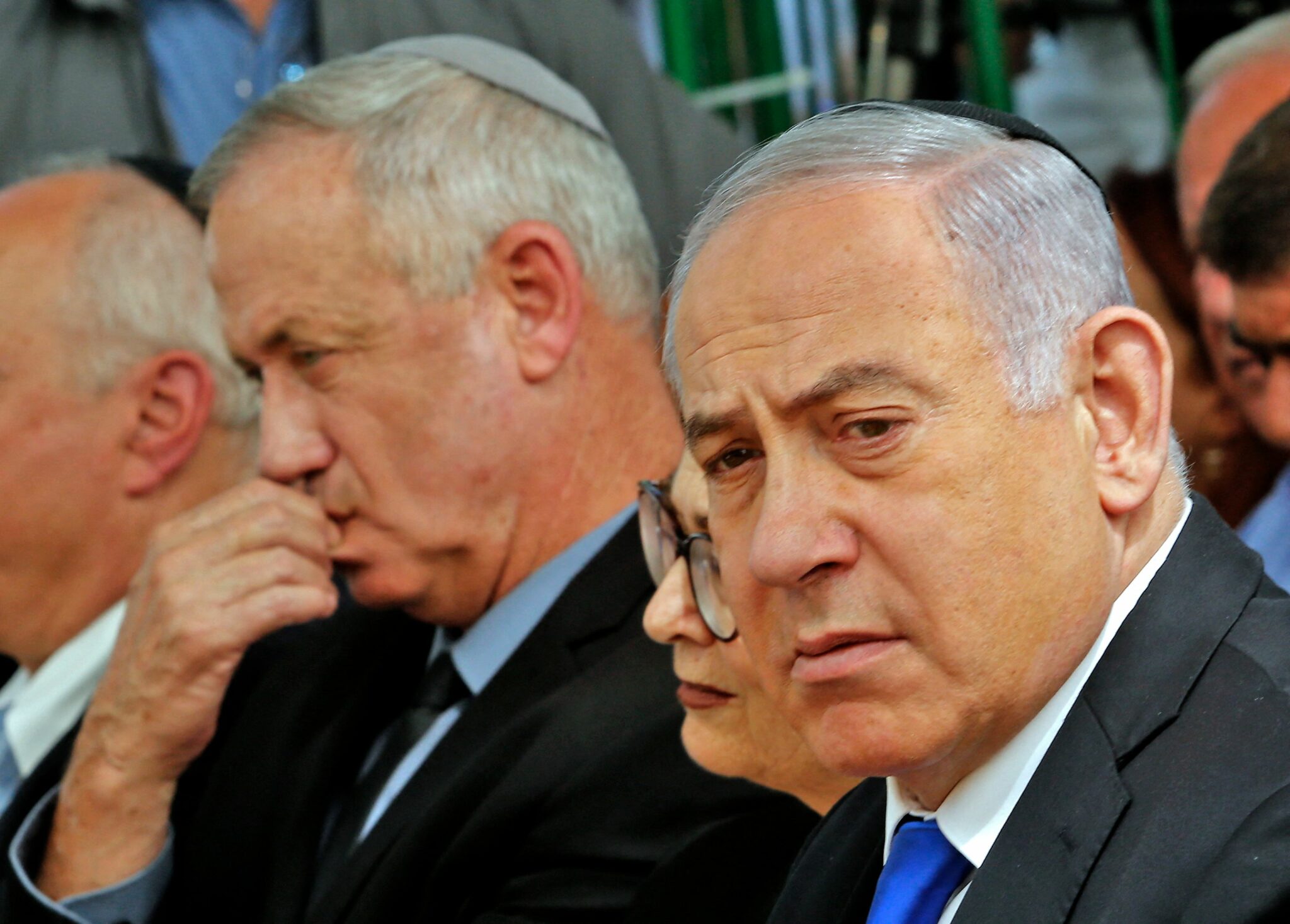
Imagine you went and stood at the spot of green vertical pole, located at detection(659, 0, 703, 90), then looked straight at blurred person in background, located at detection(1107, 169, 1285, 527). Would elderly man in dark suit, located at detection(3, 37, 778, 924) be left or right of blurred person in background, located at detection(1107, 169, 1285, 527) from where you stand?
right

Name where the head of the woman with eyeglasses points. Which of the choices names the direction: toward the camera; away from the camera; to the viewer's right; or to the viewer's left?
to the viewer's left

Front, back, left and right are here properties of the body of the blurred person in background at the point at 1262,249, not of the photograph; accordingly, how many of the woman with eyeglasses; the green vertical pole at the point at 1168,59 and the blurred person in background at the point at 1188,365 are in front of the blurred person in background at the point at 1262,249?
1

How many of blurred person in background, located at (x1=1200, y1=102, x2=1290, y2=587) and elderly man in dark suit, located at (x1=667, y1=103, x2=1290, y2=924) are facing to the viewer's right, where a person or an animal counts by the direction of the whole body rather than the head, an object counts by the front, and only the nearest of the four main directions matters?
0

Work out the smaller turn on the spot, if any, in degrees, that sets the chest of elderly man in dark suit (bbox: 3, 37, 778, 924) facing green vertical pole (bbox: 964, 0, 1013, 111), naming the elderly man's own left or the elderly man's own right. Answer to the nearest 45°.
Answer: approximately 180°

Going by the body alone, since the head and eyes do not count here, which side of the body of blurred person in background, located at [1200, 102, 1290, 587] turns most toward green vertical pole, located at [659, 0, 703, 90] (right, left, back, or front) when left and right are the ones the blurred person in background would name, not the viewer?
right

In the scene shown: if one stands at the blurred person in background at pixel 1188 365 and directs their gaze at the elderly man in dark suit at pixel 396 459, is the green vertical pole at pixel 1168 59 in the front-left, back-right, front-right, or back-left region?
back-right

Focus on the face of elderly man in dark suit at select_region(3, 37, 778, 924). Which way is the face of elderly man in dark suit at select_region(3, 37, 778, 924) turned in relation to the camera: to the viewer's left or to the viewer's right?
to the viewer's left

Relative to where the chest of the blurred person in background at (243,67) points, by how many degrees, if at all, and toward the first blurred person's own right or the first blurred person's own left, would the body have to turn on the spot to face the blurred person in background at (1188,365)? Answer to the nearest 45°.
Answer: approximately 45° to the first blurred person's own left

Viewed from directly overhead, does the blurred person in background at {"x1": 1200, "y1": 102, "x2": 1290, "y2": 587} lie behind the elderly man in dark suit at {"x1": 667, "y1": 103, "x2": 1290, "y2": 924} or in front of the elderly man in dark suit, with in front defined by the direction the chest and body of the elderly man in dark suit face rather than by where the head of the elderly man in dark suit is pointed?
behind

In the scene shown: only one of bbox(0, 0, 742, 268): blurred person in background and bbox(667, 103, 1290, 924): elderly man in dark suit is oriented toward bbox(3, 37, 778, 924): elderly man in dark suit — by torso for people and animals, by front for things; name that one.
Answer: the blurred person in background

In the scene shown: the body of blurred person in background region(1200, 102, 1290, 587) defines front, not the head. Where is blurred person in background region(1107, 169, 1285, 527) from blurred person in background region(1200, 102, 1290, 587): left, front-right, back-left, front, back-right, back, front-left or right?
back-right
